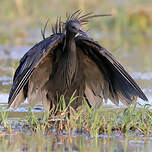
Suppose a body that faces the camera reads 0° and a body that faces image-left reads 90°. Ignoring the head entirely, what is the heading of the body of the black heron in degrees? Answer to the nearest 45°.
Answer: approximately 0°
